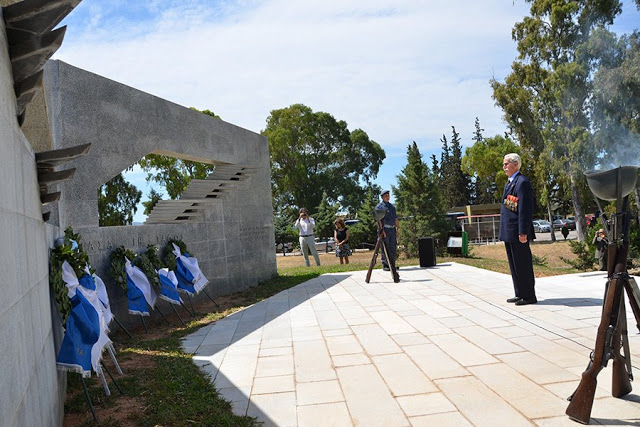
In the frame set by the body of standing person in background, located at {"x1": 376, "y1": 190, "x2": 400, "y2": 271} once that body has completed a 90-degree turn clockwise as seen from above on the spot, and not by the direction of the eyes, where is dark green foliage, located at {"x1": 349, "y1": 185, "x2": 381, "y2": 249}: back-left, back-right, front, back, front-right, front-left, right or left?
front-right

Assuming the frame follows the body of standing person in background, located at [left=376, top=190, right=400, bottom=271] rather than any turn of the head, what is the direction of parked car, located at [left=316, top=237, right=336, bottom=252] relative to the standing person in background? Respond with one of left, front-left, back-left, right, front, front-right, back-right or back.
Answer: back-right

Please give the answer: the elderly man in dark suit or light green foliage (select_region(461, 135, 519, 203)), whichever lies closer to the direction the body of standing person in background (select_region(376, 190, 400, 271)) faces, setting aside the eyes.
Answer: the elderly man in dark suit

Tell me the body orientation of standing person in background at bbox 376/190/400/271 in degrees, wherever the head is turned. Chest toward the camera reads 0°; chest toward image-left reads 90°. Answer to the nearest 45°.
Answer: approximately 45°

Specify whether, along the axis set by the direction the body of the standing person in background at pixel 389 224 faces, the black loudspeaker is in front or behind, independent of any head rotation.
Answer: behind

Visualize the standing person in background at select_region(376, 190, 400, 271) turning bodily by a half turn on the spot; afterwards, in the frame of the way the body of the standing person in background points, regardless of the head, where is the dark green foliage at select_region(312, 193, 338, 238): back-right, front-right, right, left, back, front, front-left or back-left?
front-left

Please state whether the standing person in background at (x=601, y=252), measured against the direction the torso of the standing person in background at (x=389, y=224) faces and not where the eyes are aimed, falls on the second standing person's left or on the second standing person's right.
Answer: on the second standing person's left

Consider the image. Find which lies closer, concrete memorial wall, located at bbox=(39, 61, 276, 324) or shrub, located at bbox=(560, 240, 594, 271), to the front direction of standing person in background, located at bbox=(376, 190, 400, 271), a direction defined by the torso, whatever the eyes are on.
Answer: the concrete memorial wall
